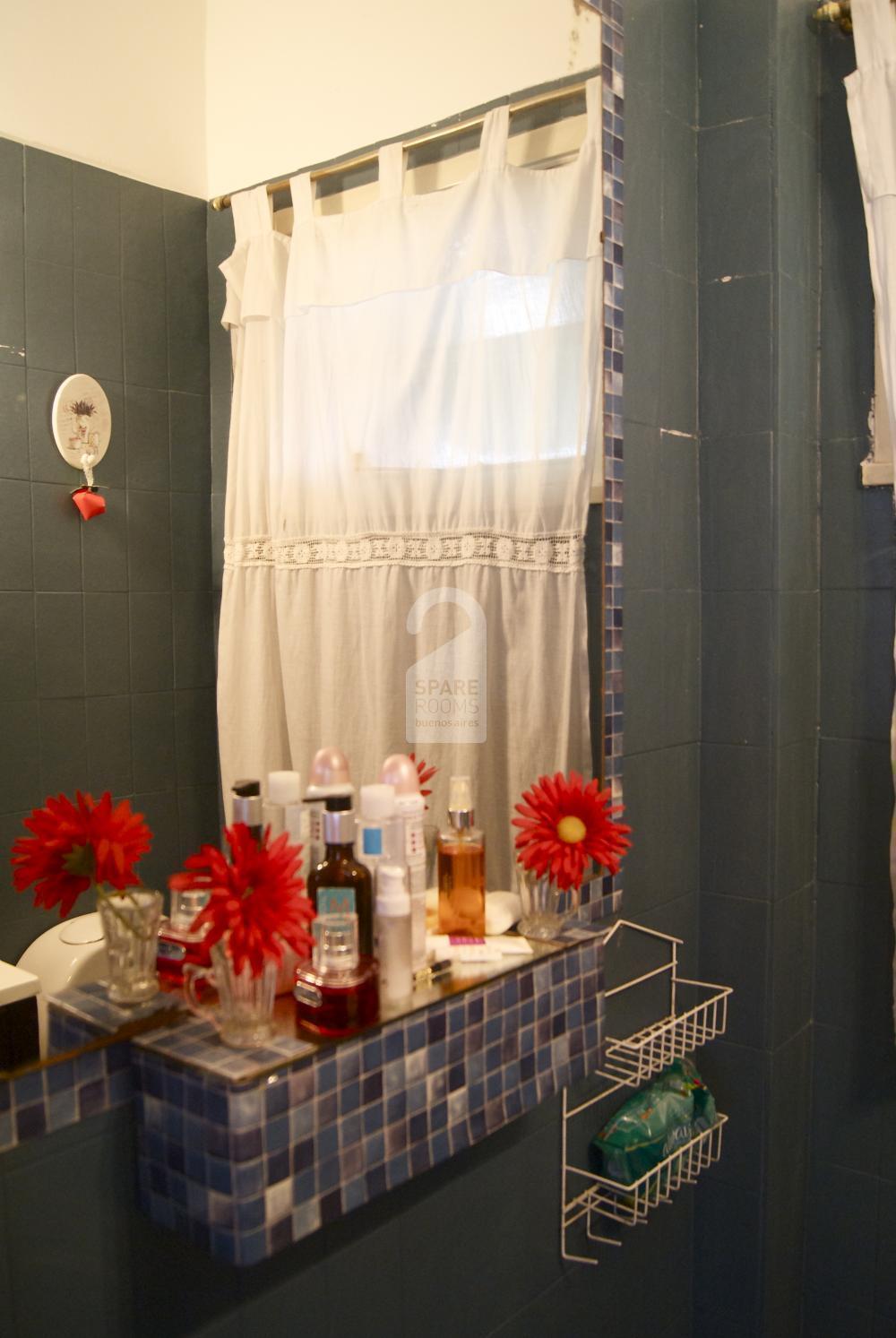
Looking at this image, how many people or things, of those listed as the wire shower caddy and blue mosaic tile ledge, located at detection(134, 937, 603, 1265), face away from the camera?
0

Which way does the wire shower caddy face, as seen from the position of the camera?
facing the viewer and to the right of the viewer

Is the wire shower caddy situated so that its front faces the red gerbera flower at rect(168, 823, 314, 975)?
no

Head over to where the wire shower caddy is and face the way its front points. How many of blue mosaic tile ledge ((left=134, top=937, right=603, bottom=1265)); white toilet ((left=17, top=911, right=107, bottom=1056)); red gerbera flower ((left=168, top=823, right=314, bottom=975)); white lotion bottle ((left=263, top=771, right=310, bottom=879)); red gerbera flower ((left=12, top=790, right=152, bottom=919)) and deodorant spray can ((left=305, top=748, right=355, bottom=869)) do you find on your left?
0

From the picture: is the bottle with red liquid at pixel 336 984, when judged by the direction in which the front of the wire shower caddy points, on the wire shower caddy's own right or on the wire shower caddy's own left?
on the wire shower caddy's own right

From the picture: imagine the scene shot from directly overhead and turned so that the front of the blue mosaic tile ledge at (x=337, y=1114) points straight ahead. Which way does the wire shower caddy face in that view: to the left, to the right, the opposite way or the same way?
the same way

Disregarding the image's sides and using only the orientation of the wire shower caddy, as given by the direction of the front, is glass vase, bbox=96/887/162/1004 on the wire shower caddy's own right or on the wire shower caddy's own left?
on the wire shower caddy's own right
